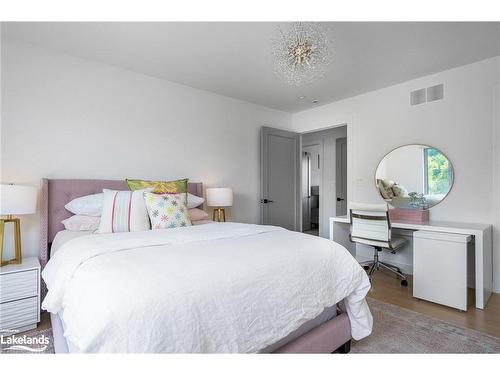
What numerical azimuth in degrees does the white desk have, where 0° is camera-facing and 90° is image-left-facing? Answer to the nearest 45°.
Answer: approximately 45°

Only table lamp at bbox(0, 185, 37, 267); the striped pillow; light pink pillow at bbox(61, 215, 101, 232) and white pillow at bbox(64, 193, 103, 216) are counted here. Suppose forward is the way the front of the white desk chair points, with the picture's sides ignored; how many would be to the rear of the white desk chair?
4

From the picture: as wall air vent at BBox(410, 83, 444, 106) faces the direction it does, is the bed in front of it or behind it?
in front

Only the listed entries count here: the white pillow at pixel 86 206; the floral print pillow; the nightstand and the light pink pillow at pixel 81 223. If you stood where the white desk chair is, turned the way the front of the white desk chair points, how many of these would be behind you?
4

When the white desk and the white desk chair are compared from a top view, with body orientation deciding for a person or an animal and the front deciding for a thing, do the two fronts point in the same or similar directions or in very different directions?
very different directions

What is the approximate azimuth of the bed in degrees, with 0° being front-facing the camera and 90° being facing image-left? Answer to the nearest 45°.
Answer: approximately 315°

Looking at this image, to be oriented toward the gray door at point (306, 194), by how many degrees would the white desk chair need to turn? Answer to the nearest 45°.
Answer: approximately 90° to its left

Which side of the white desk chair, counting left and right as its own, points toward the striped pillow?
back

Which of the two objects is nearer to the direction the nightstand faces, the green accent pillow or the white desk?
the white desk

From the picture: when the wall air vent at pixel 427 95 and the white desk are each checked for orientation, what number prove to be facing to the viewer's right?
0
